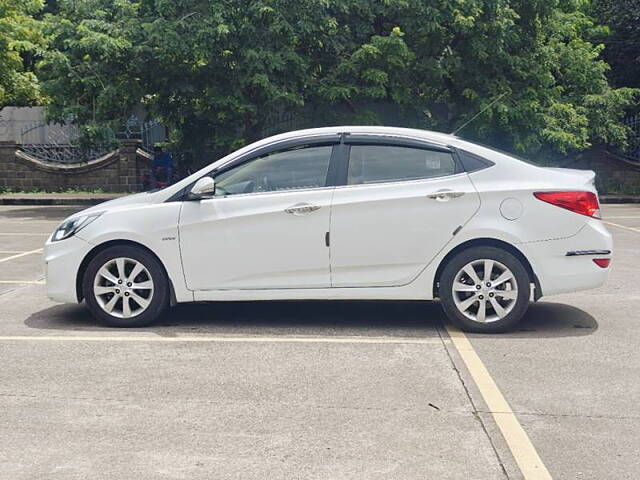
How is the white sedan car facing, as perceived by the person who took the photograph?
facing to the left of the viewer

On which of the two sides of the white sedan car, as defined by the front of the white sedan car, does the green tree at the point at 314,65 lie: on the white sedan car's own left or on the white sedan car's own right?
on the white sedan car's own right

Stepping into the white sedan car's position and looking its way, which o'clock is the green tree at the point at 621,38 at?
The green tree is roughly at 4 o'clock from the white sedan car.

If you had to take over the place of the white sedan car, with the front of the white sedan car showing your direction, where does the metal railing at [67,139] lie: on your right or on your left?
on your right

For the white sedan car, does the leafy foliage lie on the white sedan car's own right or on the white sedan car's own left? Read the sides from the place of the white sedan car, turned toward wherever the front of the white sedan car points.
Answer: on the white sedan car's own right
